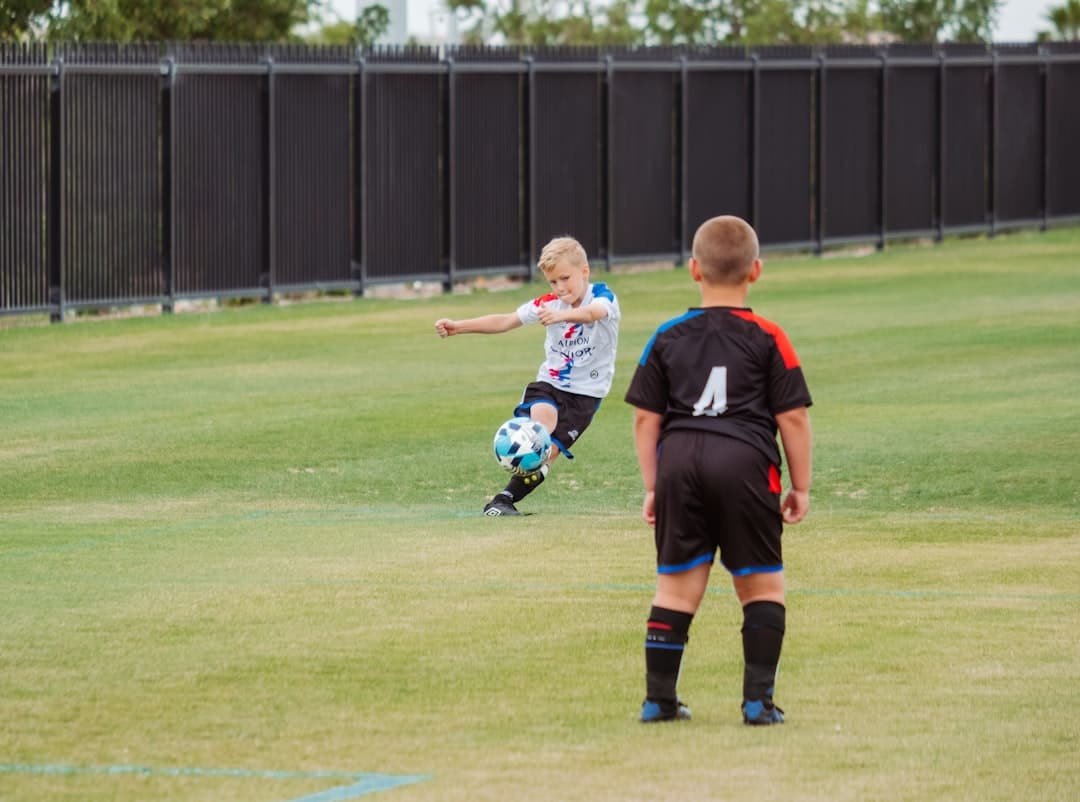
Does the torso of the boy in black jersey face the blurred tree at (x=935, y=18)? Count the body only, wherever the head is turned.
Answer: yes

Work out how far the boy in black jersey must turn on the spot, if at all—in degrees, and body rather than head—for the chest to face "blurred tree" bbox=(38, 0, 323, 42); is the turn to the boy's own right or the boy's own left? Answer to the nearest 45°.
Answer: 0° — they already face it

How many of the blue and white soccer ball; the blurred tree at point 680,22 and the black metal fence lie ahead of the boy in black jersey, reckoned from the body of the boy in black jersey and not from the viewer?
3

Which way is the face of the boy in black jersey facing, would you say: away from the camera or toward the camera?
away from the camera

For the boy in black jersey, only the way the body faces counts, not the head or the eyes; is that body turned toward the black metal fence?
yes

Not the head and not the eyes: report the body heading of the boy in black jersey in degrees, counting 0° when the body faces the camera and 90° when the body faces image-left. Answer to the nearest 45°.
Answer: approximately 180°

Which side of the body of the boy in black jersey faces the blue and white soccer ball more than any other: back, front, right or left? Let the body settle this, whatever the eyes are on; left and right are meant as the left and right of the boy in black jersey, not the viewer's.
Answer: front

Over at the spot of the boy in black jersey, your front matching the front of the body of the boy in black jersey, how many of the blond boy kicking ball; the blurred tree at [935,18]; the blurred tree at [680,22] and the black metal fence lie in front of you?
4

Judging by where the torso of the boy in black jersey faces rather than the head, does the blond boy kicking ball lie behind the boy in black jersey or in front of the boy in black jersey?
in front

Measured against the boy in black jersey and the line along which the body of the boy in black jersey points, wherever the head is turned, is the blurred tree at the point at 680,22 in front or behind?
in front
